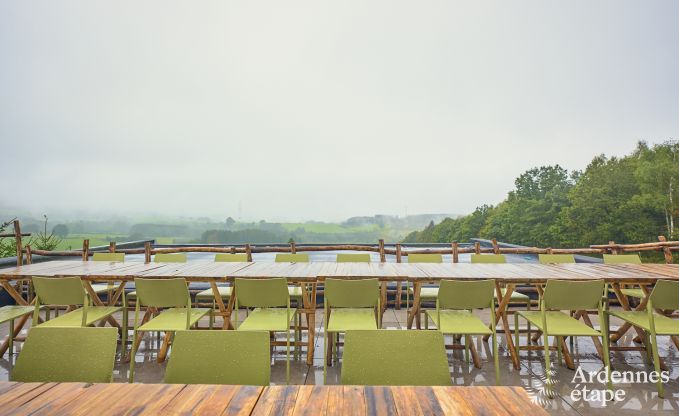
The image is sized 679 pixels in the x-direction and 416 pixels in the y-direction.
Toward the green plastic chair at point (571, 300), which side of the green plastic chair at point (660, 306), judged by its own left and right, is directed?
left

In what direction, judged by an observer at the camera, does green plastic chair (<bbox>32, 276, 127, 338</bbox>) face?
facing away from the viewer and to the right of the viewer

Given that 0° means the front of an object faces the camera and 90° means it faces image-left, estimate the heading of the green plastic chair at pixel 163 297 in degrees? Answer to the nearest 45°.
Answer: approximately 225°

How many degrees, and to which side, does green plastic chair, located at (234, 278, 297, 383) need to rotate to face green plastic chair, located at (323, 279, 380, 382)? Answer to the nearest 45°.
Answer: approximately 90° to its right

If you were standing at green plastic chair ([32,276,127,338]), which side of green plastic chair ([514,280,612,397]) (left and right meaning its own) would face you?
left

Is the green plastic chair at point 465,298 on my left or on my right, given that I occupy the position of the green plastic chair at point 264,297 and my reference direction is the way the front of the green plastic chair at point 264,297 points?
on my right

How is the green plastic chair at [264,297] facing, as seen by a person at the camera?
facing away from the viewer

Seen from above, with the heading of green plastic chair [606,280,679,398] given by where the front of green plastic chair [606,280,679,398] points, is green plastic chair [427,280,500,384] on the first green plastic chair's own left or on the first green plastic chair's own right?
on the first green plastic chair's own left

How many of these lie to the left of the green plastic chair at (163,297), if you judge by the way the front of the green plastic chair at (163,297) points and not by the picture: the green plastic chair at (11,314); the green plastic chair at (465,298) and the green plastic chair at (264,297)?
1

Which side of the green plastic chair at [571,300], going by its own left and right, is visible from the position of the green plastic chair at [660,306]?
right

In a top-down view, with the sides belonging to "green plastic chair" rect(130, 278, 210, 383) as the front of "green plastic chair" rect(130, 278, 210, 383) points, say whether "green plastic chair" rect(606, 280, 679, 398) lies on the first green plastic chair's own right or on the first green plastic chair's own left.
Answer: on the first green plastic chair's own right

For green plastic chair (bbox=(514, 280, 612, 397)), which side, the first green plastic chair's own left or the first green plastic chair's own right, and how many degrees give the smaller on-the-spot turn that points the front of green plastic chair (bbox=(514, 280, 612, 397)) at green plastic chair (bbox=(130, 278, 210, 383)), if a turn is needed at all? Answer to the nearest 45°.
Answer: approximately 90° to the first green plastic chair's own left

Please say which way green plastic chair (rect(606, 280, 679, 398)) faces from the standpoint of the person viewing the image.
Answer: facing away from the viewer and to the left of the viewer

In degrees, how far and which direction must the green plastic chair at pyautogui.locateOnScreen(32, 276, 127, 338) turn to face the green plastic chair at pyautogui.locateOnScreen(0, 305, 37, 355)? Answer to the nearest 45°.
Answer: approximately 90° to its left
